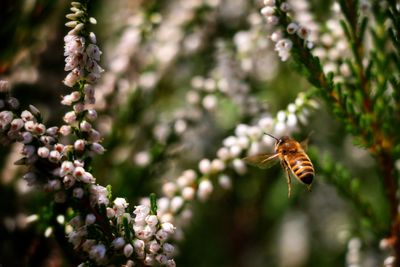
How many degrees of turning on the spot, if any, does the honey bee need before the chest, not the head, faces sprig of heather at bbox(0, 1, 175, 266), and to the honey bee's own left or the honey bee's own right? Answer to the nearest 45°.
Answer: approximately 90° to the honey bee's own left

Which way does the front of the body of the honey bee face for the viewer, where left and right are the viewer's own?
facing away from the viewer and to the left of the viewer
